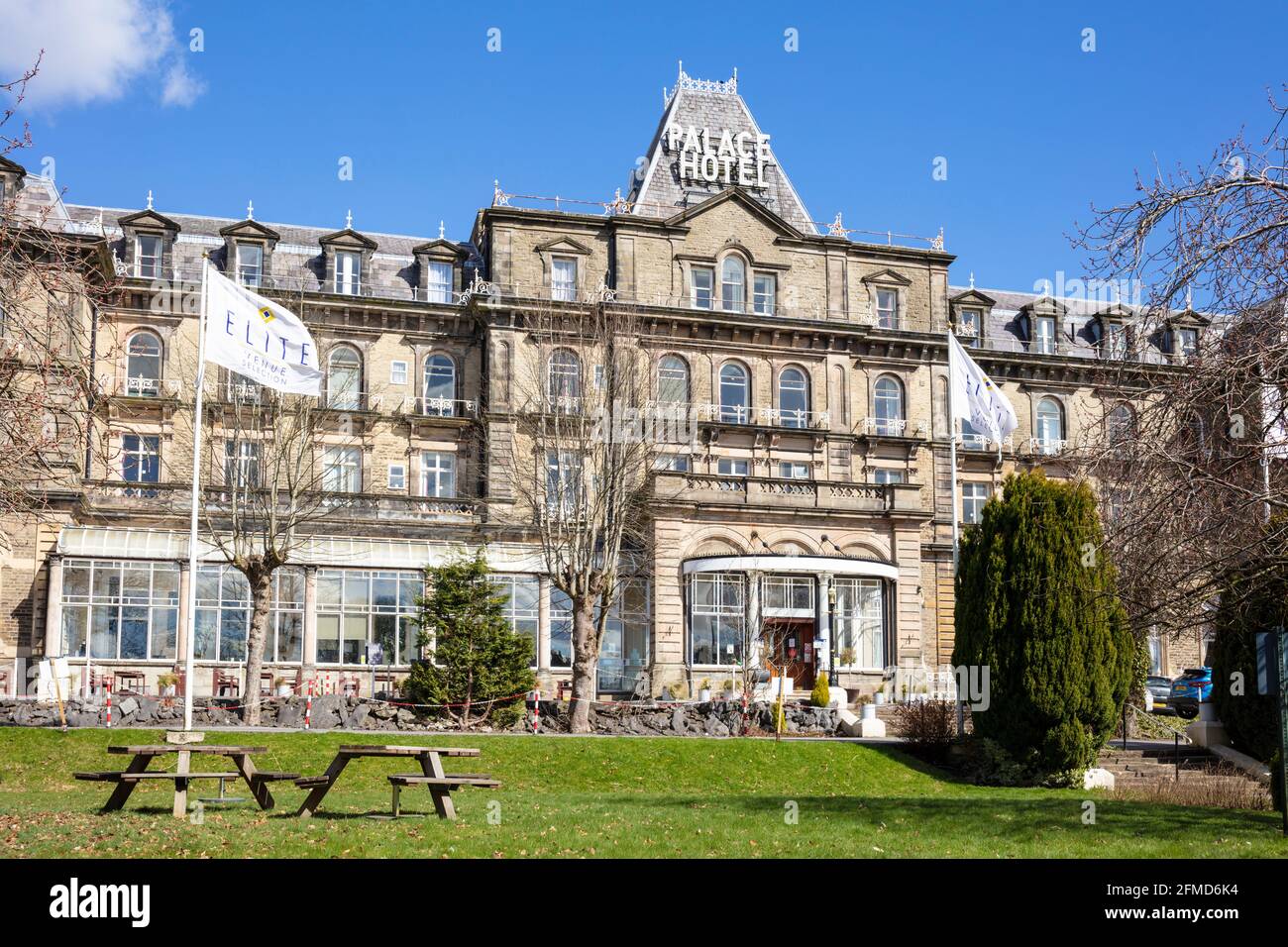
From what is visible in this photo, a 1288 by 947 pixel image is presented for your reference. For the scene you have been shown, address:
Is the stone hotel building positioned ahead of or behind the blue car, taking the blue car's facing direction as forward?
ahead
